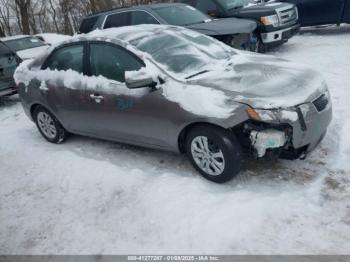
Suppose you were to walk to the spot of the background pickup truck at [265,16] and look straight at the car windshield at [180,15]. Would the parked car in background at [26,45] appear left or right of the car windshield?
right

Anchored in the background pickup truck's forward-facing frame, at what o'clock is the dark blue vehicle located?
The dark blue vehicle is roughly at 9 o'clock from the background pickup truck.

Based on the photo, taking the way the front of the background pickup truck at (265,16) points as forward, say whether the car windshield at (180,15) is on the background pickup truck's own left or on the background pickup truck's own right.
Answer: on the background pickup truck's own right

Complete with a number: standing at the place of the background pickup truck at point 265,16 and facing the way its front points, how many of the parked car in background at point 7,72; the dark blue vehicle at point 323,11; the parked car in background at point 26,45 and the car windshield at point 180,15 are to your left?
1

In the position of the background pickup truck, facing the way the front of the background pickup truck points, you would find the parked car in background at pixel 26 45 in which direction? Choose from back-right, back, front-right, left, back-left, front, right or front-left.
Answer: back-right

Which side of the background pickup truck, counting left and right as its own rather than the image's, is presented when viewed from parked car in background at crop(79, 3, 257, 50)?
right

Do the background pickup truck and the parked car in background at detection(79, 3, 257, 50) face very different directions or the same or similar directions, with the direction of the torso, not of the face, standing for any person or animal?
same or similar directions

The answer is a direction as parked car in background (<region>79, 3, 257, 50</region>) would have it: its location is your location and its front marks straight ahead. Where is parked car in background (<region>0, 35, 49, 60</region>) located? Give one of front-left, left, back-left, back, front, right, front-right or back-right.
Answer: back

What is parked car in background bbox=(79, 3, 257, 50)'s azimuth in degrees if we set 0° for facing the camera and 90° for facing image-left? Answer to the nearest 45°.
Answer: approximately 315°

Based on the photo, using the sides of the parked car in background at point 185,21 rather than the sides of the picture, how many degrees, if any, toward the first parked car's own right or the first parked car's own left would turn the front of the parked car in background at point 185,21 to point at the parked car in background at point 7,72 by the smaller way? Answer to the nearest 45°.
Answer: approximately 135° to the first parked car's own right

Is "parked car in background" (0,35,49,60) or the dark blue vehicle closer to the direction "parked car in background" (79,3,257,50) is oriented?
the dark blue vehicle

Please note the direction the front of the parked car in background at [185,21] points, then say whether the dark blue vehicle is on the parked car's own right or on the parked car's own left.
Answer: on the parked car's own left

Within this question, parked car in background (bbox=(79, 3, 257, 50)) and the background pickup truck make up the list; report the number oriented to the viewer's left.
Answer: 0
